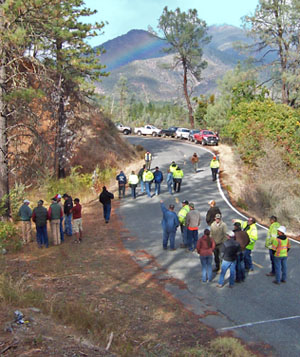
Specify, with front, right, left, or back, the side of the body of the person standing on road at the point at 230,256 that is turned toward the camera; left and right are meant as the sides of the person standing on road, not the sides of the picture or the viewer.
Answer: back

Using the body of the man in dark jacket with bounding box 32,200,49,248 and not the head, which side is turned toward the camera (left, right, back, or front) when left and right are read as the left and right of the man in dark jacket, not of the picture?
back

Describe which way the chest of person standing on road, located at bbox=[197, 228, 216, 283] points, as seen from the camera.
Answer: away from the camera

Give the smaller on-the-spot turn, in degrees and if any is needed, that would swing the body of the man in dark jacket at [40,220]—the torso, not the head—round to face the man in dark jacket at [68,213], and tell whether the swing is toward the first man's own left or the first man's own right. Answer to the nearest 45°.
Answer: approximately 45° to the first man's own right

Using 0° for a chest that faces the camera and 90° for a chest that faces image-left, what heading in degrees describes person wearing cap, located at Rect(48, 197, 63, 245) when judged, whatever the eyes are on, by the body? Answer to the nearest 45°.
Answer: approximately 180°
